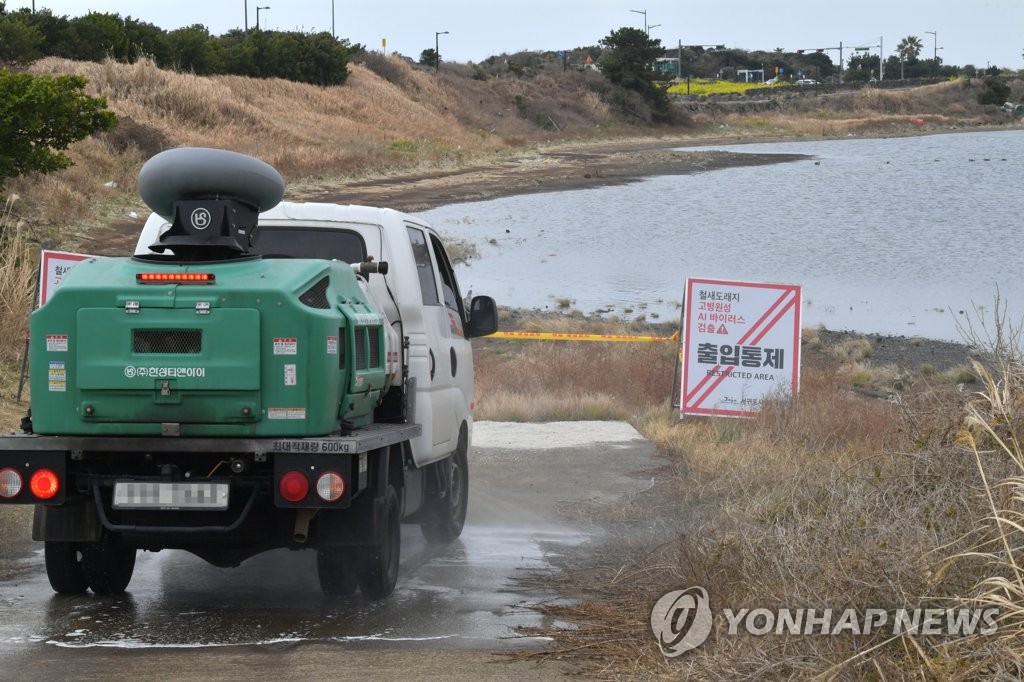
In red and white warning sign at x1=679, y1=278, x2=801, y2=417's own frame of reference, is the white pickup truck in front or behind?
in front

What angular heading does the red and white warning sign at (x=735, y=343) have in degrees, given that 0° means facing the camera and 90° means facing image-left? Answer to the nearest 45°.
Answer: approximately 0°
